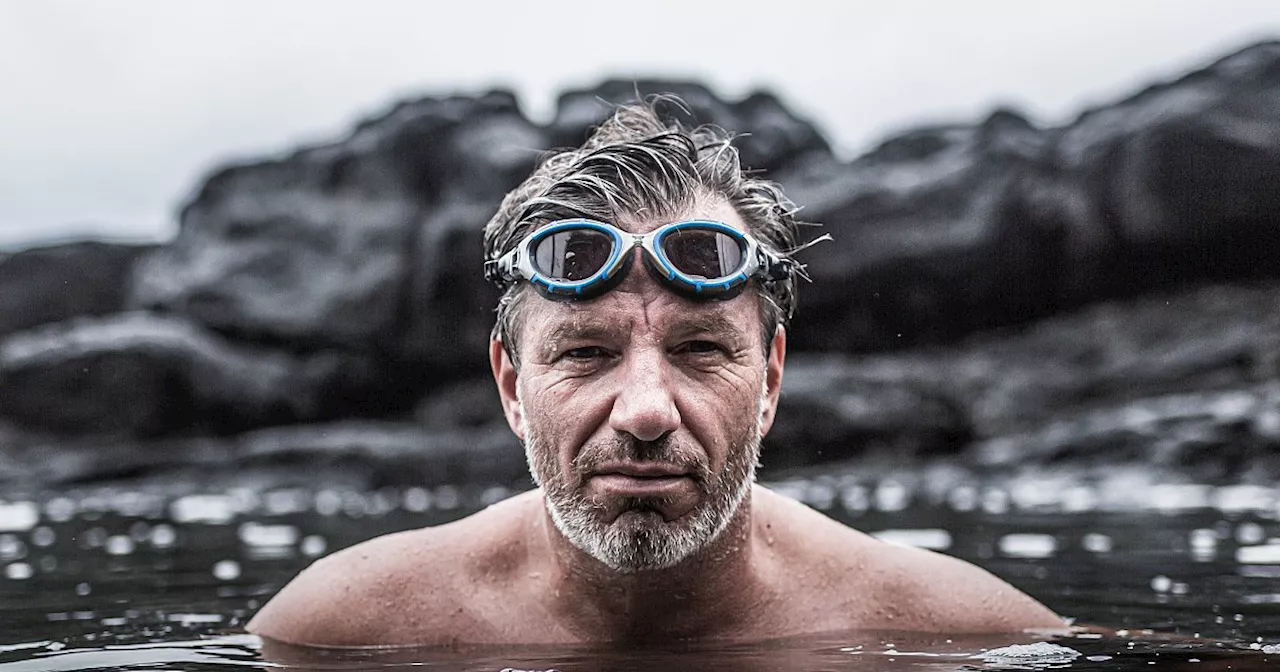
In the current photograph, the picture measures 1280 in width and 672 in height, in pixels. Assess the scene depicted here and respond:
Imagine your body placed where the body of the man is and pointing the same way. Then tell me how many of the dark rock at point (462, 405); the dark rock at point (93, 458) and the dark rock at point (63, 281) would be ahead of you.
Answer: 0

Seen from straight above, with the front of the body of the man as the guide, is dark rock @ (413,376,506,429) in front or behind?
behind

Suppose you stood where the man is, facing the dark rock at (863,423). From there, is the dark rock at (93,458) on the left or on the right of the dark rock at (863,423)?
left

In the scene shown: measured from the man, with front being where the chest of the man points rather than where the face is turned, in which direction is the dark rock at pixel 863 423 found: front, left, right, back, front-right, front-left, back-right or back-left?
back

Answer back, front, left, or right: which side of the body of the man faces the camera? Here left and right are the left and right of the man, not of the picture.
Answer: front

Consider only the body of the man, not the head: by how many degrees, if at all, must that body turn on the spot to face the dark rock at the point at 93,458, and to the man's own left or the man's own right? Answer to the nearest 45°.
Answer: approximately 135° to the man's own right

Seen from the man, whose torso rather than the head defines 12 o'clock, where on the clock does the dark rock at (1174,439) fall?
The dark rock is roughly at 7 o'clock from the man.

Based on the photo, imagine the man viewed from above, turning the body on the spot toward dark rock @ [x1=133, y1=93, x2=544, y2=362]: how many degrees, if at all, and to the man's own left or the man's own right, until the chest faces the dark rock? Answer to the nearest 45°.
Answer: approximately 180°

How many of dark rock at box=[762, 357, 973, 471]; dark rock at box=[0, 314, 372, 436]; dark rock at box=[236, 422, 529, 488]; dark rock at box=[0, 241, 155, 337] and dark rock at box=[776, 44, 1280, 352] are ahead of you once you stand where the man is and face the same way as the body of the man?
0

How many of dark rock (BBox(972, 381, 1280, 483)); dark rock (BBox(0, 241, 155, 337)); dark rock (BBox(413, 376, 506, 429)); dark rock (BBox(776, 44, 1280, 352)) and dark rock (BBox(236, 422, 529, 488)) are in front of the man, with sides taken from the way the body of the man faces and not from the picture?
0

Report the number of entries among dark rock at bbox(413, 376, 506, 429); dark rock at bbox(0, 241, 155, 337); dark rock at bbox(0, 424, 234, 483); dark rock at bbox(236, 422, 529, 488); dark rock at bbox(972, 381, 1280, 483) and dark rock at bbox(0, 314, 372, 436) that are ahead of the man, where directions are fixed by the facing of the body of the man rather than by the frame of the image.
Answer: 0

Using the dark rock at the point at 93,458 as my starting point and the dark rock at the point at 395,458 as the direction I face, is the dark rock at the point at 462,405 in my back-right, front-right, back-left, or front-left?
front-left

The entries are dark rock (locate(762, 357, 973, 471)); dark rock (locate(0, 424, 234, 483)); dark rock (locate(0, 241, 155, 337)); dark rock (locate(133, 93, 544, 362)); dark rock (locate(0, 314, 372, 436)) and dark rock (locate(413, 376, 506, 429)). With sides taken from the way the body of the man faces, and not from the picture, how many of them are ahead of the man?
0

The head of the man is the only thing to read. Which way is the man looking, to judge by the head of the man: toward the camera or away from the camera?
toward the camera

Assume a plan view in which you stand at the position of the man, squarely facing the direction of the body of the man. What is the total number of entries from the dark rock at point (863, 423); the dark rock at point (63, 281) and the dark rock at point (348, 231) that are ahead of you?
0

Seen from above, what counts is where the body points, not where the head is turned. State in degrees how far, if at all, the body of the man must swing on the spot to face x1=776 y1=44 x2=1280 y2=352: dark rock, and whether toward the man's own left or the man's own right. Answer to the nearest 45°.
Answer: approximately 180°

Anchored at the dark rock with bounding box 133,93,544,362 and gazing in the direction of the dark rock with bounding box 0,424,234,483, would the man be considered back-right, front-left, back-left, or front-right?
front-left
